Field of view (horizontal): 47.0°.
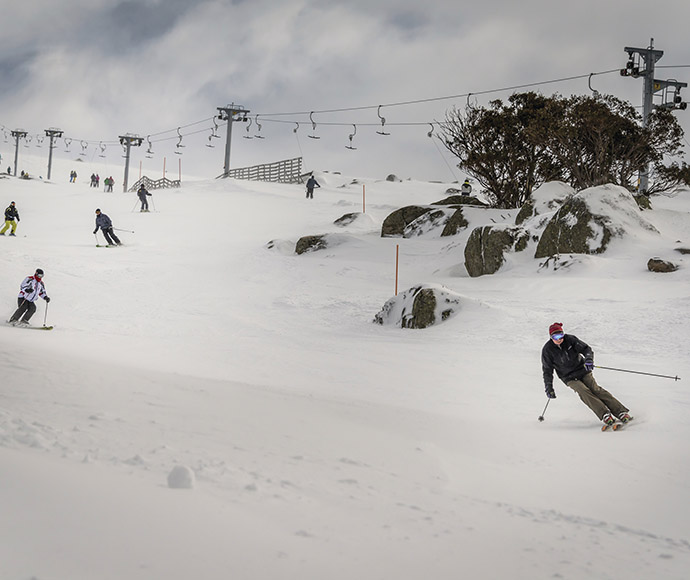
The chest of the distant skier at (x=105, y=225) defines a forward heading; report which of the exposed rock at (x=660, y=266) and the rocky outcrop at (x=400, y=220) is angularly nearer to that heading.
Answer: the exposed rock

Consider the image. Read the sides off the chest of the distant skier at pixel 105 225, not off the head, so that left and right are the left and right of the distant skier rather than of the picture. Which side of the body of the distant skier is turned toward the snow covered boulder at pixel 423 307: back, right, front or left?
left

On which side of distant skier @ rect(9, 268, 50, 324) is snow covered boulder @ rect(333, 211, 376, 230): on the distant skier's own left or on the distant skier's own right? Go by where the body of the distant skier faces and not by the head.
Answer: on the distant skier's own left

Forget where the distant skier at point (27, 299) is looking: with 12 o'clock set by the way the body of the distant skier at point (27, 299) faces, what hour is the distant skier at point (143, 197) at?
the distant skier at point (143, 197) is roughly at 8 o'clock from the distant skier at point (27, 299).

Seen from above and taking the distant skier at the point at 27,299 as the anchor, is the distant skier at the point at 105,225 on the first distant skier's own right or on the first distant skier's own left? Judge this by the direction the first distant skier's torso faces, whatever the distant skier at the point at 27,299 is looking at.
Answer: on the first distant skier's own left

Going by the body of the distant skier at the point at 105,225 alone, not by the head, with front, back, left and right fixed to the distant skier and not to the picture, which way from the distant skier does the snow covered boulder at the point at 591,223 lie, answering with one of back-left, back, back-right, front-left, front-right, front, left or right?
left

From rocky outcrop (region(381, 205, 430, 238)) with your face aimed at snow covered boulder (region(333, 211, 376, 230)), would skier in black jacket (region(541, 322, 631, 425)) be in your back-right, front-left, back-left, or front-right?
back-left

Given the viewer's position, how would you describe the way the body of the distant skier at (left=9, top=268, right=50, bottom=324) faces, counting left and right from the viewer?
facing the viewer and to the right of the viewer

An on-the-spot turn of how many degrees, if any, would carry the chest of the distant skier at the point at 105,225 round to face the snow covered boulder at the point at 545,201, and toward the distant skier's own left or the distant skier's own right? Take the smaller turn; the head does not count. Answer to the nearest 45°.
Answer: approximately 90° to the distant skier's own left

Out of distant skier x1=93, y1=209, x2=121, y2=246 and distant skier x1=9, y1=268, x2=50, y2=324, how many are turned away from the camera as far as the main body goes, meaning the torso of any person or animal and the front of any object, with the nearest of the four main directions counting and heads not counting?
0
